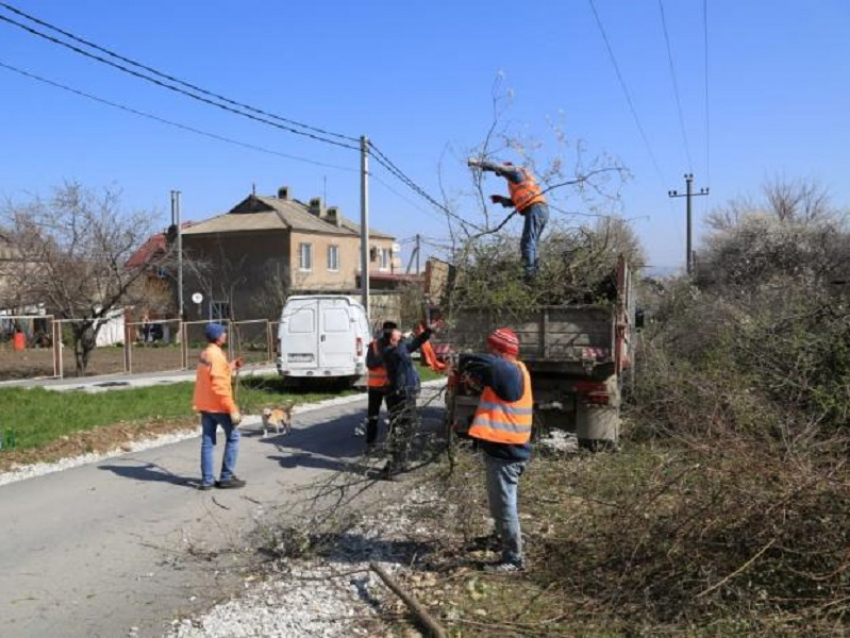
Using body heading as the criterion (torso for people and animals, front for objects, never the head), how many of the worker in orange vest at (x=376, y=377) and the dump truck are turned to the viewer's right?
1

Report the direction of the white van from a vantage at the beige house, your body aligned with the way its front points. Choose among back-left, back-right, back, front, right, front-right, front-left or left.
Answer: front-right

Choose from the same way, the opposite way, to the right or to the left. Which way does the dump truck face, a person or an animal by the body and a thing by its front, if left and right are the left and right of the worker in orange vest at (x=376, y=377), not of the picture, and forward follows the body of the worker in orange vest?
to the left

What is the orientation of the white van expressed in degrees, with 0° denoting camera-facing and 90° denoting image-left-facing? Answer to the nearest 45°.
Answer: approximately 180°

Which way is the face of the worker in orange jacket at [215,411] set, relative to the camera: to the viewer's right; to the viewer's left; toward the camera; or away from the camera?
to the viewer's right

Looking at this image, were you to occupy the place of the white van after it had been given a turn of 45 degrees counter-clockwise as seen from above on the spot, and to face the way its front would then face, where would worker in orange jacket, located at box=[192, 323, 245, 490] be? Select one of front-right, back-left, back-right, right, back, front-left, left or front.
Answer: back-left

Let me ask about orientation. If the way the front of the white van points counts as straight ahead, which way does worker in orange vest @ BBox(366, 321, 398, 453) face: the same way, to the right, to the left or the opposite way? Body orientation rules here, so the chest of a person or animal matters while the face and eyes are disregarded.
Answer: to the right

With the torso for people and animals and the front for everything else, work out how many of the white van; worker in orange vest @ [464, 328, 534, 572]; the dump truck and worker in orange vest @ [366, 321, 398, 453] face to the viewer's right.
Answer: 1

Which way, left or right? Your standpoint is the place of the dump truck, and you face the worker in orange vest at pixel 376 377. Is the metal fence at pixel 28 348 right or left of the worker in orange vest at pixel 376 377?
right

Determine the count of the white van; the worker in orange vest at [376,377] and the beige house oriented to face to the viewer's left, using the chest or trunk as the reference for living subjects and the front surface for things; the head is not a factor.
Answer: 0

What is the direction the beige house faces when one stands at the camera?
facing the viewer and to the right of the viewer

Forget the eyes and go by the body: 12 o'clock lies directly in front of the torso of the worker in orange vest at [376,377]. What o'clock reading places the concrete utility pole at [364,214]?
The concrete utility pole is roughly at 9 o'clock from the worker in orange vest.

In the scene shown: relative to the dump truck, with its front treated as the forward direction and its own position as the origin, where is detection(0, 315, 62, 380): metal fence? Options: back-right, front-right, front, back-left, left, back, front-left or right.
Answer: front-left

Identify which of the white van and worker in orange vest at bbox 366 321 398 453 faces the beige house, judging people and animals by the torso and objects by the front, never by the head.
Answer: the white van

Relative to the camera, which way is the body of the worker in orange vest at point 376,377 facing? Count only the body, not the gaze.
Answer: to the viewer's right

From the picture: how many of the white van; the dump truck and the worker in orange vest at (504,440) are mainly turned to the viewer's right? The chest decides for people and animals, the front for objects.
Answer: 0

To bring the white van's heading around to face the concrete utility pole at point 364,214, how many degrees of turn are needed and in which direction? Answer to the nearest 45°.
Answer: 0° — it already faces it
